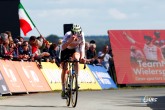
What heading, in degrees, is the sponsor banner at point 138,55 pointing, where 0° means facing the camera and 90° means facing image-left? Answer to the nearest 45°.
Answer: approximately 0°

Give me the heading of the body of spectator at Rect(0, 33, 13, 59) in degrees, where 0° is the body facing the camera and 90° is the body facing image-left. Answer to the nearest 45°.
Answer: approximately 315°
